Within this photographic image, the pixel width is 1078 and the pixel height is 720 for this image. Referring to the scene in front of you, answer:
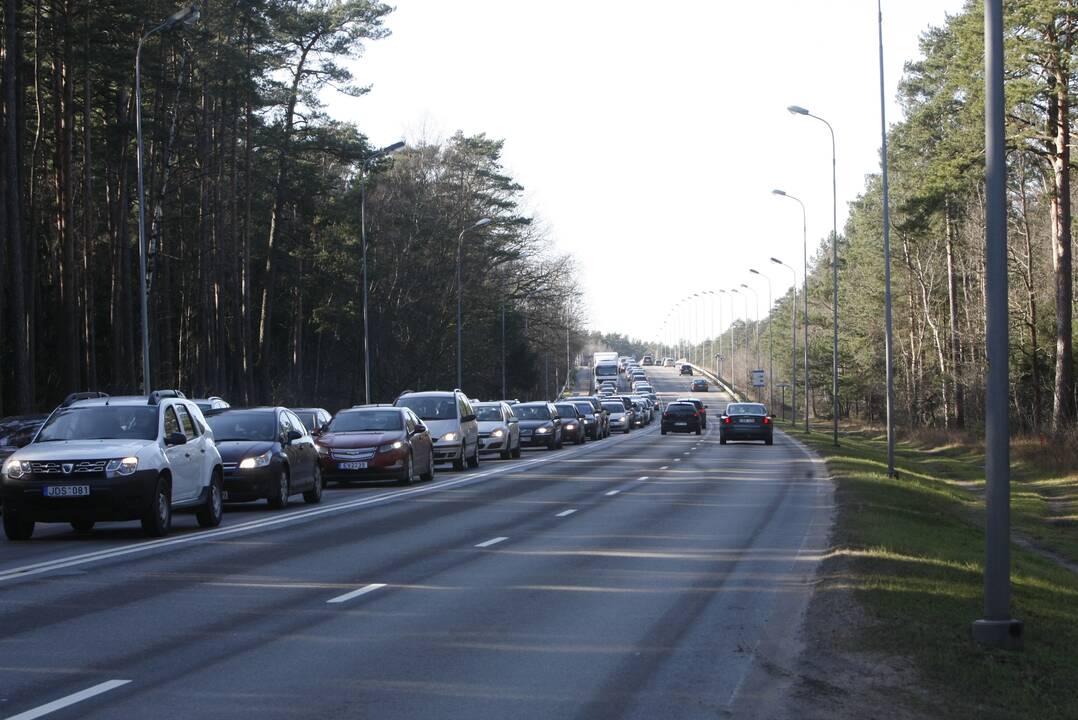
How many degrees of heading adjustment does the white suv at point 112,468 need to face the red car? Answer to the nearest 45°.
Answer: approximately 135° to its left

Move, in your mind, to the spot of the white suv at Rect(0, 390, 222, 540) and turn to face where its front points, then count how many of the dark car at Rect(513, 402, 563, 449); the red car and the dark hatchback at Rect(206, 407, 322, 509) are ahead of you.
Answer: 0

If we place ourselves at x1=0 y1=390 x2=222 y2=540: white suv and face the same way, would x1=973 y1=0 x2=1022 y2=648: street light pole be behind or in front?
in front

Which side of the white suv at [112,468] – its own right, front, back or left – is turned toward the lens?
front

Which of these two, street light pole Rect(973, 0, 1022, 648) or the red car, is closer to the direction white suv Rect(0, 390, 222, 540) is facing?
the street light pole

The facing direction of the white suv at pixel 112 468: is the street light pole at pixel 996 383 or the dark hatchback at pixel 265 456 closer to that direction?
the street light pole

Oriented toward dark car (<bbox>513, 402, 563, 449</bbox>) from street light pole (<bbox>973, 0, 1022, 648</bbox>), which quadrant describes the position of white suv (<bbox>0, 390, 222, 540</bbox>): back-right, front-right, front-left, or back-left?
front-left

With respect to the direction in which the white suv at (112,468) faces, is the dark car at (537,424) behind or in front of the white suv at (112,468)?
behind

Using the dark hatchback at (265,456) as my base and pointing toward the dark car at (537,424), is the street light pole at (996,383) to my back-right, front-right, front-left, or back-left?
back-right

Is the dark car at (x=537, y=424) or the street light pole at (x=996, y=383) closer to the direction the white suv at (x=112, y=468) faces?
the street light pole

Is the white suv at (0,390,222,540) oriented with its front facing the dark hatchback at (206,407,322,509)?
no
